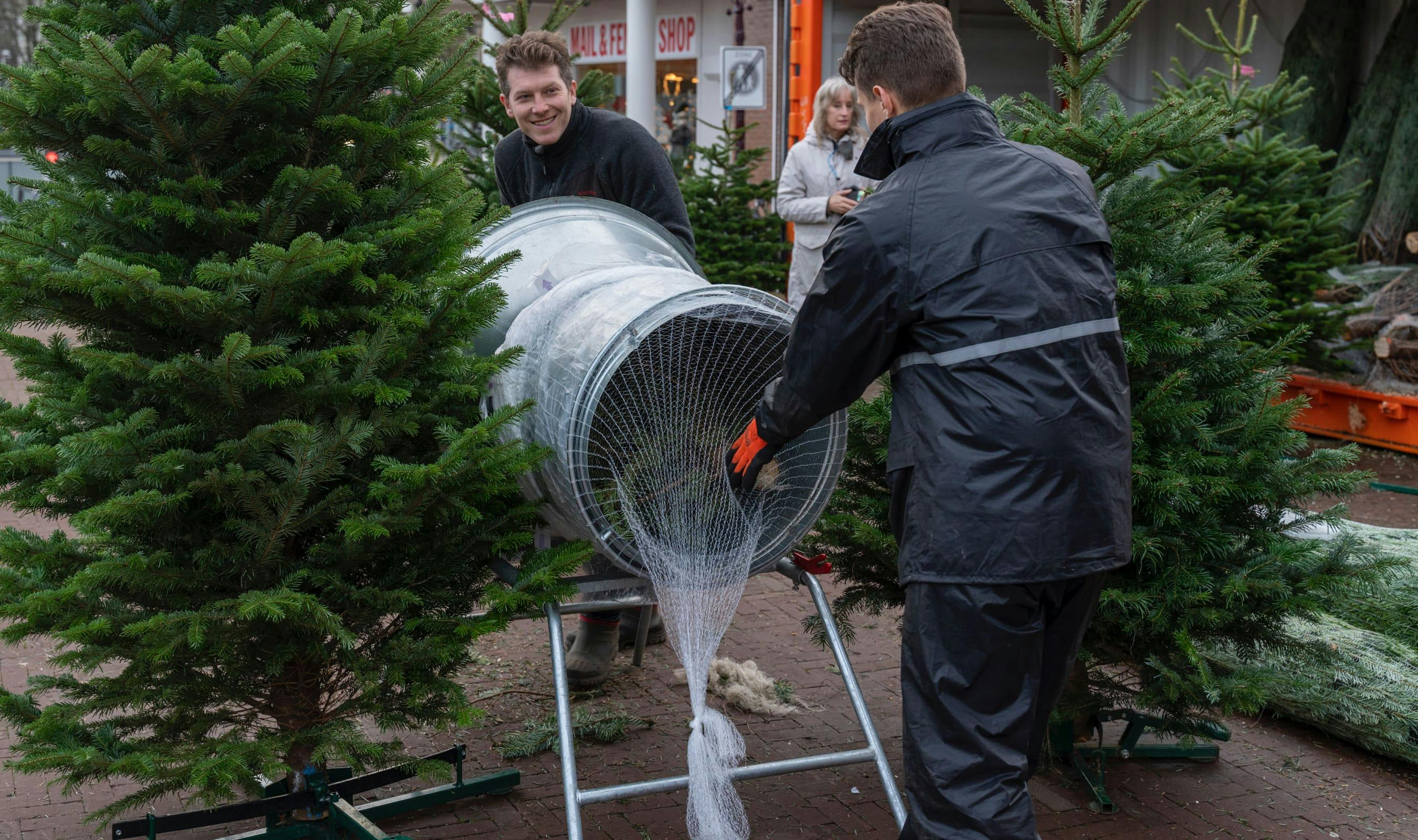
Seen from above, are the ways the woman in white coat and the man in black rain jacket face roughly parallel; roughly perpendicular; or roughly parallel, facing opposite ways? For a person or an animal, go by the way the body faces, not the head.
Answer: roughly parallel, facing opposite ways

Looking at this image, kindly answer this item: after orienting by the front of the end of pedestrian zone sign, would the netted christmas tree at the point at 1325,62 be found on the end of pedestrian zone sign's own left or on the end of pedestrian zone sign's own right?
on the end of pedestrian zone sign's own left

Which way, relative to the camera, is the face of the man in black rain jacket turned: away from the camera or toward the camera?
away from the camera

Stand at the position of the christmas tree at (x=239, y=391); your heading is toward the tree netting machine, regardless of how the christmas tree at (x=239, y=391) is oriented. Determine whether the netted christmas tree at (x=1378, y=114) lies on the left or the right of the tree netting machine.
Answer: left

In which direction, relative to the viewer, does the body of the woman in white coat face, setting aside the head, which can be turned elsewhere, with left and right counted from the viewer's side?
facing the viewer and to the right of the viewer

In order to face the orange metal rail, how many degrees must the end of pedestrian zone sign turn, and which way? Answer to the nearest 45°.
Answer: approximately 45° to its left

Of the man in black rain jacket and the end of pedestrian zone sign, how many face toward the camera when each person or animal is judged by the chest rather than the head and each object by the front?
1

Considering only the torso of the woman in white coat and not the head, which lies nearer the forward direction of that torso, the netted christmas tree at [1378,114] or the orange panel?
the netted christmas tree

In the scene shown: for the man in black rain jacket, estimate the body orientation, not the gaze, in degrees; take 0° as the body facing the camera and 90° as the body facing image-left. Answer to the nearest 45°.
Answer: approximately 135°

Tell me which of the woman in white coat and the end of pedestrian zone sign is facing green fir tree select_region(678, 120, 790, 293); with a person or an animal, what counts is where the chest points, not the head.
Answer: the end of pedestrian zone sign

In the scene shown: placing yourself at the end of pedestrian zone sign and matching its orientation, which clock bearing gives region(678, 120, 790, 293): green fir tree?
The green fir tree is roughly at 12 o'clock from the end of pedestrian zone sign.

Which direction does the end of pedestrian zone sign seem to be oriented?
toward the camera

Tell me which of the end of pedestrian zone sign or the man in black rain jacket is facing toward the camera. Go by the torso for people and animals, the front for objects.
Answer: the end of pedestrian zone sign

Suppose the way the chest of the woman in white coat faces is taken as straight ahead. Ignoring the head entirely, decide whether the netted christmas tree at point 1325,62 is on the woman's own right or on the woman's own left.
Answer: on the woman's own left

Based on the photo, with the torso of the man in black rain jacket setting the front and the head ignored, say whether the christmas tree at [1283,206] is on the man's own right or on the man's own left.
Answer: on the man's own right

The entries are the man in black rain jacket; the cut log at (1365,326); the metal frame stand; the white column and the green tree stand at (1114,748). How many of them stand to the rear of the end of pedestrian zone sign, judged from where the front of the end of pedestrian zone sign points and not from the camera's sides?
1

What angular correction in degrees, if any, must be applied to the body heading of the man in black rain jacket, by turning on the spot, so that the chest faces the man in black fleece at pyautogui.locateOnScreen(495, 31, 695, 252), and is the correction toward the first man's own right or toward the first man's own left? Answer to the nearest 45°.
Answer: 0° — they already face them
